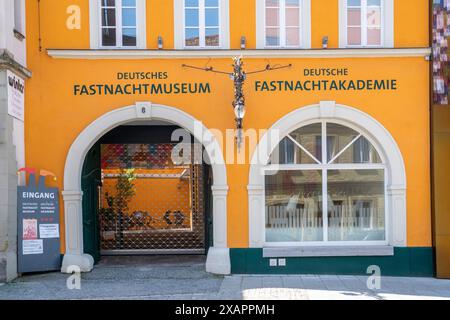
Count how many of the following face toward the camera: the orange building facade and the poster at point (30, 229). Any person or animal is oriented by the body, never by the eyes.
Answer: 2

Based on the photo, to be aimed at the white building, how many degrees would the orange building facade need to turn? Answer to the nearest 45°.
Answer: approximately 90° to its right

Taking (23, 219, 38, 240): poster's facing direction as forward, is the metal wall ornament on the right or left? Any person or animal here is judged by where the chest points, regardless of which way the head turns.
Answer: on its left

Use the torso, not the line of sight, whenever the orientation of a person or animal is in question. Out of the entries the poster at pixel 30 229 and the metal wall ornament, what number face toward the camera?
2

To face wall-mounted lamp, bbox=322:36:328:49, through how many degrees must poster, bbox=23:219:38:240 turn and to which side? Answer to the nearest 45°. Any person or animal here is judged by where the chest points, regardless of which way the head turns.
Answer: approximately 90° to its left

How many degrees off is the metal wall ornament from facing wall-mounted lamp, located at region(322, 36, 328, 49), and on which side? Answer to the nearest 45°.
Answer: approximately 90° to its left

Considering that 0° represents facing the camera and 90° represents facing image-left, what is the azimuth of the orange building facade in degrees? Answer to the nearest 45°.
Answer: approximately 0°

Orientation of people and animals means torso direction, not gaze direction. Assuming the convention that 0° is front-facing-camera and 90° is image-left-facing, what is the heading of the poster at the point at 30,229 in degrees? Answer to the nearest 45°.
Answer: approximately 0°
